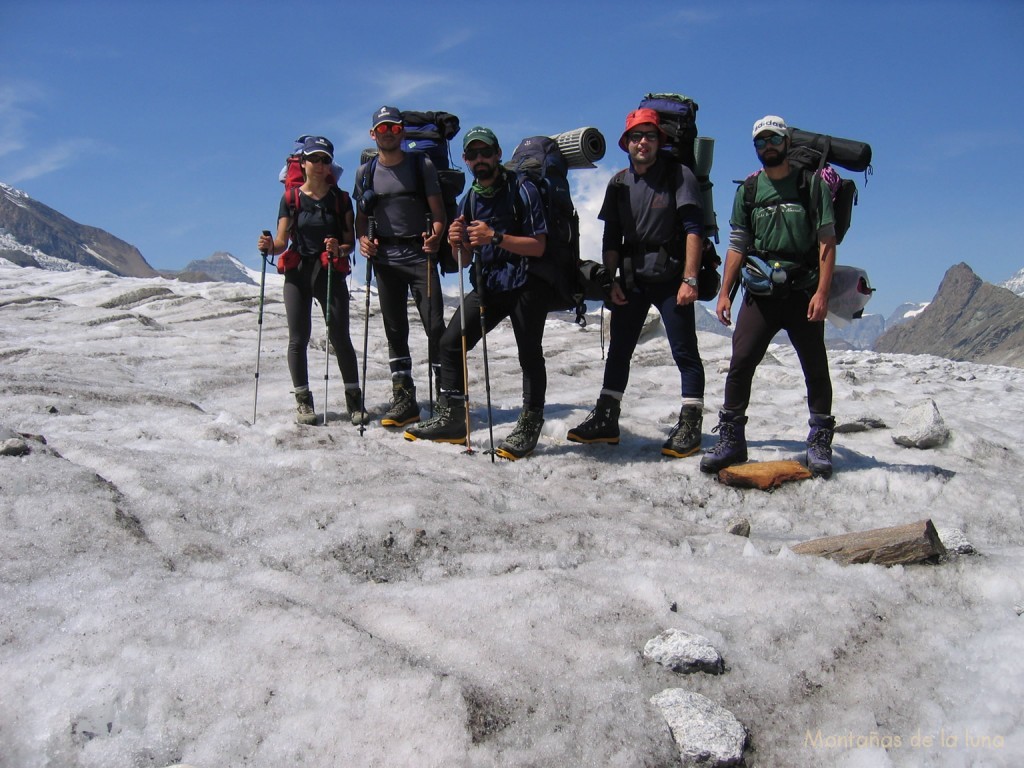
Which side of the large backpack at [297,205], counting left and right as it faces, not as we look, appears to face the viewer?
back

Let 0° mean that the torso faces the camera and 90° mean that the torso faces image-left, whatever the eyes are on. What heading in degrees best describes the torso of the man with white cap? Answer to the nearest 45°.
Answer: approximately 0°

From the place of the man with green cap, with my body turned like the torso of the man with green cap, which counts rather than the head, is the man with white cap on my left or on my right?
on my left

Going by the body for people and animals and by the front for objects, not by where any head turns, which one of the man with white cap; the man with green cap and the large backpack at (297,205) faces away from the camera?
the large backpack

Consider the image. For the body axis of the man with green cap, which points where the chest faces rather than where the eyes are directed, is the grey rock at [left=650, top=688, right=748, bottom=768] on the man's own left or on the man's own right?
on the man's own left

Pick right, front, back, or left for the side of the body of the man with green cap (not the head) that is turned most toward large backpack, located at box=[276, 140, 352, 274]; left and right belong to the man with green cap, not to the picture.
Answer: right

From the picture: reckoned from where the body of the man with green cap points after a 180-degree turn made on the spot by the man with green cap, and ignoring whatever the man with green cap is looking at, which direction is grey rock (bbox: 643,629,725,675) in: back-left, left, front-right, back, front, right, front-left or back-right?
back-right

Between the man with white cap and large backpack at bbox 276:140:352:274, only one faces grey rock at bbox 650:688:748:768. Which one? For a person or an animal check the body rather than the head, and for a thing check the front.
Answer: the man with white cap

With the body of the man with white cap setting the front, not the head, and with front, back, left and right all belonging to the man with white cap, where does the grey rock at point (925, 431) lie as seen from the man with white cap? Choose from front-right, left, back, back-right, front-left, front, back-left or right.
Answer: back-left

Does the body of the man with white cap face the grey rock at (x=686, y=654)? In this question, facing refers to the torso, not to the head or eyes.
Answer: yes

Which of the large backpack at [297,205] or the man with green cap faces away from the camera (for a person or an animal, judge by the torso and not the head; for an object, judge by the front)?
the large backpack
